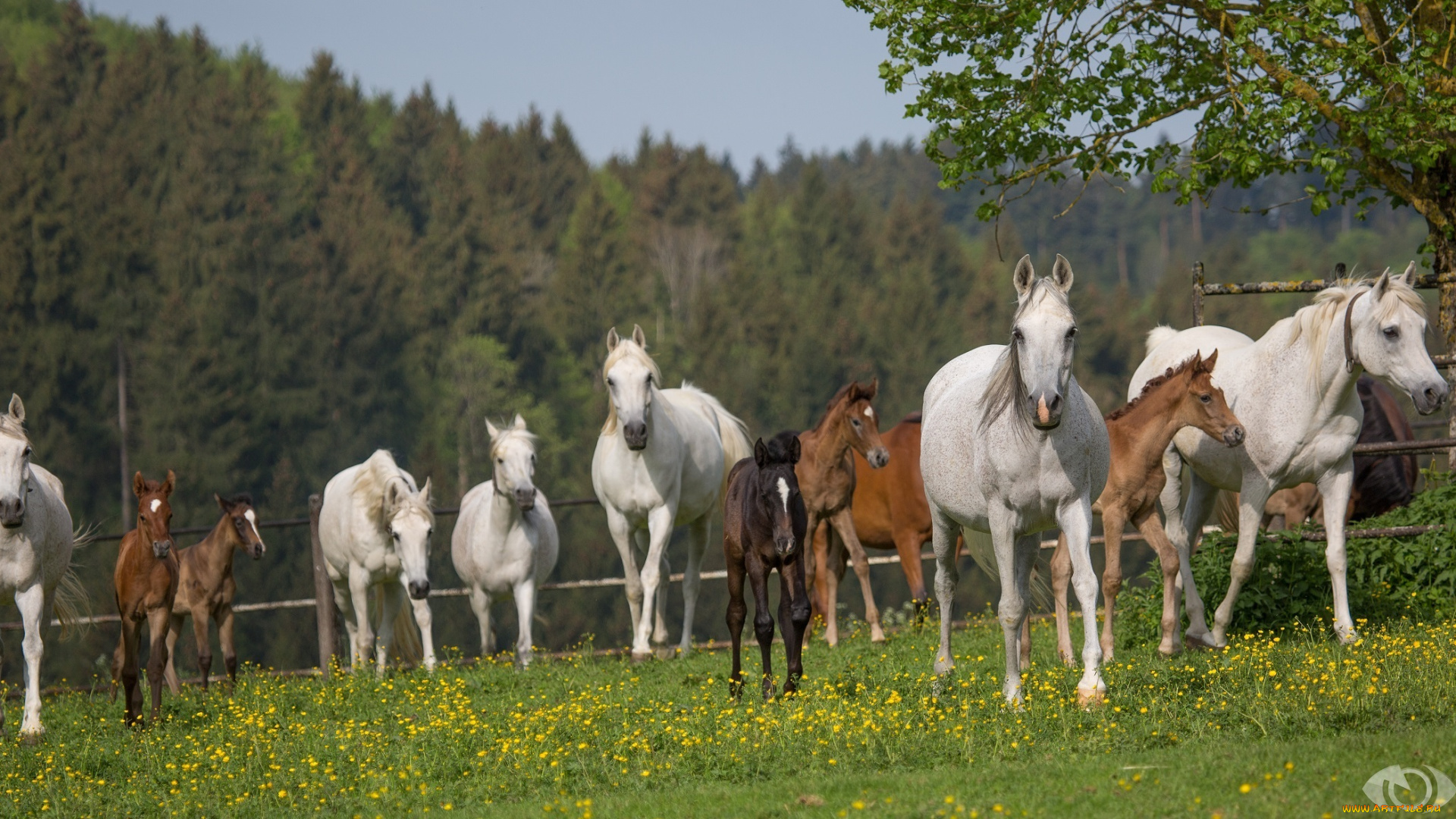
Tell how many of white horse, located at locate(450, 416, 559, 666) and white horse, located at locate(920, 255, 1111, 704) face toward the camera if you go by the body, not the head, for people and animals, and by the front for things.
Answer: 2

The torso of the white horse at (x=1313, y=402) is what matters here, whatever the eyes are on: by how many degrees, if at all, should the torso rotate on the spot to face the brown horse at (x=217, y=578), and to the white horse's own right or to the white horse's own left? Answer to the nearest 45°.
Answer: approximately 135° to the white horse's own right

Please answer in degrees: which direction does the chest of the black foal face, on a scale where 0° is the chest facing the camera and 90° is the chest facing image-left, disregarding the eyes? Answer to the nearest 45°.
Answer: approximately 0°

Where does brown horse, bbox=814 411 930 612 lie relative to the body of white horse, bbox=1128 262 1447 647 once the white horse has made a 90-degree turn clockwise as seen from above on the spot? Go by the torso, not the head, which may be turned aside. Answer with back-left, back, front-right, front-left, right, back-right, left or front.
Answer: right

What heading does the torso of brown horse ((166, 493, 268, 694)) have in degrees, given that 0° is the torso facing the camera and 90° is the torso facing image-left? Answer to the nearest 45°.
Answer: approximately 315°

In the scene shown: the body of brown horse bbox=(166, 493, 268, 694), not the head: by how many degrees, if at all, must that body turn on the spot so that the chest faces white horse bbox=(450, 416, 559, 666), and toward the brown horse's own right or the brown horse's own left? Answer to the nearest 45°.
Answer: approximately 45° to the brown horse's own left
